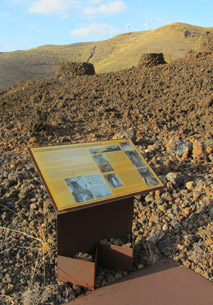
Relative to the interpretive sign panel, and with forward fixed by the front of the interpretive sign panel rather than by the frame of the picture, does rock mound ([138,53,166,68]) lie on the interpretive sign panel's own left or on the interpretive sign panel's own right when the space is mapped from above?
on the interpretive sign panel's own left

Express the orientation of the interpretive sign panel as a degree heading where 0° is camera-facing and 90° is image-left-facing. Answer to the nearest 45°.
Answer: approximately 315°

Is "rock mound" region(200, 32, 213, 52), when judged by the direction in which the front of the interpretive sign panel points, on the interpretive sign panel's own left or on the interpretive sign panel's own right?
on the interpretive sign panel's own left

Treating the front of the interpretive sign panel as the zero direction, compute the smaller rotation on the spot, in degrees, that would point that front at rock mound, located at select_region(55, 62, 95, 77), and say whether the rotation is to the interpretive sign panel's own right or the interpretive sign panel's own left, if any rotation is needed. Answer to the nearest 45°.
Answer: approximately 135° to the interpretive sign panel's own left
